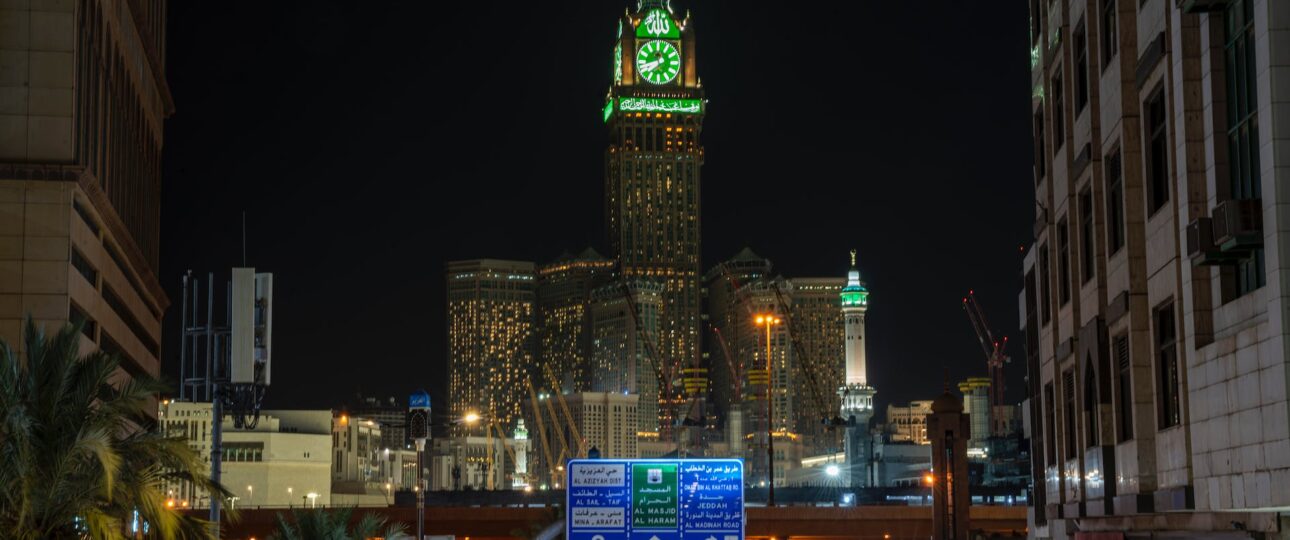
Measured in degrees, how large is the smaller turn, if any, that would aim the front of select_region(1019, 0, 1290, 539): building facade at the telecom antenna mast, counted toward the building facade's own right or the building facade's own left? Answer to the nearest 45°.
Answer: approximately 45° to the building facade's own right

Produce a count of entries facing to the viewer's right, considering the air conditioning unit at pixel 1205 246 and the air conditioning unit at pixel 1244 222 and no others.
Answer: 0

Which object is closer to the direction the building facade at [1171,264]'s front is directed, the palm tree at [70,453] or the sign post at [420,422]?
the palm tree

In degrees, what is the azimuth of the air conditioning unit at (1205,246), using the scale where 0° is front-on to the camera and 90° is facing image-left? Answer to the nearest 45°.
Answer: approximately 45°

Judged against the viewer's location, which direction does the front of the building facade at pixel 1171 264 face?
facing the viewer and to the left of the viewer
